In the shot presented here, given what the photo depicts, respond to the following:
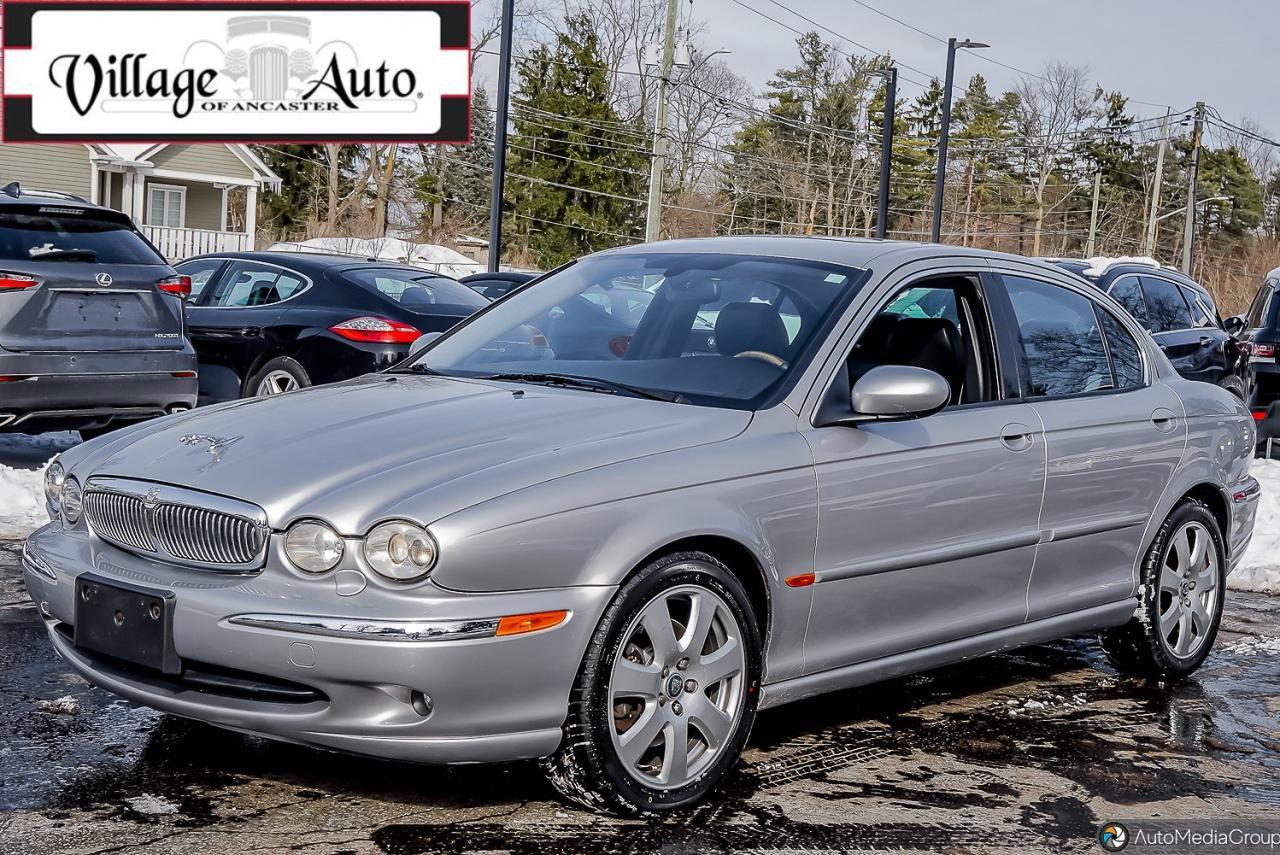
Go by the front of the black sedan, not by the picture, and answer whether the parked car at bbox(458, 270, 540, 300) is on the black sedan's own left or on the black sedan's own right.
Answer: on the black sedan's own right

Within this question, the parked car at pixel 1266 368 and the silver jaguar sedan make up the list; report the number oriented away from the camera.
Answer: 1

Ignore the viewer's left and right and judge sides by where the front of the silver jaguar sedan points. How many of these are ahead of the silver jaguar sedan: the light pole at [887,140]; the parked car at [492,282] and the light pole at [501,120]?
0

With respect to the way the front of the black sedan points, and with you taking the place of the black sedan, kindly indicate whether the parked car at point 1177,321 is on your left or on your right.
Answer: on your right

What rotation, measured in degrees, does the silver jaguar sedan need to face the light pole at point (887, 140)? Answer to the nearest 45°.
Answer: approximately 135° to its right

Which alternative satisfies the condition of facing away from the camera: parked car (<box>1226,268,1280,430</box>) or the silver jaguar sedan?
the parked car

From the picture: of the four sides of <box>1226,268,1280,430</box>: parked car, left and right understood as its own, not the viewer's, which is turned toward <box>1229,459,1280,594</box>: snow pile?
back

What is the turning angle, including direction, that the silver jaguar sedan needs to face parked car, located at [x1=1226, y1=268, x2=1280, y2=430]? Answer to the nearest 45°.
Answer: approximately 180°

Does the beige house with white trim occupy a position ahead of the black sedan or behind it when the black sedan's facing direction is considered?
ahead

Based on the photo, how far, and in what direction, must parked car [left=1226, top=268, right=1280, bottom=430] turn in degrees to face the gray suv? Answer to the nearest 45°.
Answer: approximately 135° to its left

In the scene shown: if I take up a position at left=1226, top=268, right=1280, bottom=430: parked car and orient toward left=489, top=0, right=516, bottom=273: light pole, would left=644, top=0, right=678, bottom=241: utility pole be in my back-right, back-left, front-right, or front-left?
front-right

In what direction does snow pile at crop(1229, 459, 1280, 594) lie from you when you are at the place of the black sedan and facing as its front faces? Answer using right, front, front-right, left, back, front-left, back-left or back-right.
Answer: back

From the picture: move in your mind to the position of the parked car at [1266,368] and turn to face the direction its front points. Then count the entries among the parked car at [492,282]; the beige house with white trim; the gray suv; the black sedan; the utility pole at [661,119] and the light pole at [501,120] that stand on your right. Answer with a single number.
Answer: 0

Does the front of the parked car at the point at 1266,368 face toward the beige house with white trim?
no

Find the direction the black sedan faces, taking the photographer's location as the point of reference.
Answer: facing away from the viewer and to the left of the viewer

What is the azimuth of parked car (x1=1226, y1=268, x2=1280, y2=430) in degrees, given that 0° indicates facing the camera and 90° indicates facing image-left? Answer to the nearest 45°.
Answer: approximately 180°

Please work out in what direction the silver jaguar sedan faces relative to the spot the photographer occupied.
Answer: facing the viewer and to the left of the viewer

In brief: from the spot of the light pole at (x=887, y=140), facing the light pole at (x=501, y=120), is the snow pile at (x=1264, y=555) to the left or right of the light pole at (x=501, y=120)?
left

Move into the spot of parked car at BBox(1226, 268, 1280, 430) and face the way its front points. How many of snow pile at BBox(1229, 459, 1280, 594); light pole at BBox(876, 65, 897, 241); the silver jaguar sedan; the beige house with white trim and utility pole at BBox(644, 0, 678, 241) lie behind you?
2

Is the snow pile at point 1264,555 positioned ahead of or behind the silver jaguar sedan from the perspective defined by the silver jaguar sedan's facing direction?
behind
